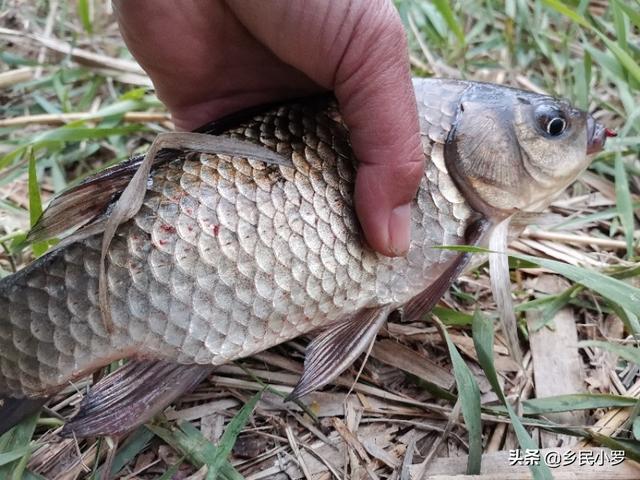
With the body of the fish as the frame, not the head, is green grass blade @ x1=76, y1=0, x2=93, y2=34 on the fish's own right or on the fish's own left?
on the fish's own left

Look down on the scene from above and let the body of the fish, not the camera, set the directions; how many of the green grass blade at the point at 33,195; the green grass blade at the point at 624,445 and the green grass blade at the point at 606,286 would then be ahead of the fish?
2

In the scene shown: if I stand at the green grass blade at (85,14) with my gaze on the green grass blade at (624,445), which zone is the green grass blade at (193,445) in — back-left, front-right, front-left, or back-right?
front-right

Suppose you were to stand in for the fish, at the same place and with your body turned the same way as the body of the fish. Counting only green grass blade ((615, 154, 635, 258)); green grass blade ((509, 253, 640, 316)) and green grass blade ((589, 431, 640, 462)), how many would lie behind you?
0

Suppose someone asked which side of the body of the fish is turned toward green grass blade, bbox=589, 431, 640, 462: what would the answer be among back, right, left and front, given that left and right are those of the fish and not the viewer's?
front

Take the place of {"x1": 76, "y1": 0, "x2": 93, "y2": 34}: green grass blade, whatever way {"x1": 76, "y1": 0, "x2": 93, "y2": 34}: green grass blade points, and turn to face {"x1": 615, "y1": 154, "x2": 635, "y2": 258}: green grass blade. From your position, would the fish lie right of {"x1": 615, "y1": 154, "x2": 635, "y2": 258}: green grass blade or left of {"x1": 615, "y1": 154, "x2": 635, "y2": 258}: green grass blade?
right

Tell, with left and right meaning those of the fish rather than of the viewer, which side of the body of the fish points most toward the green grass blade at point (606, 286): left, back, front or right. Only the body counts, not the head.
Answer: front

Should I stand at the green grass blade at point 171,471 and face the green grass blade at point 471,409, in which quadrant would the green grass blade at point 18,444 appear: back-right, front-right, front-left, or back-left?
back-left

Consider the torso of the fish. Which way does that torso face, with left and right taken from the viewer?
facing to the right of the viewer

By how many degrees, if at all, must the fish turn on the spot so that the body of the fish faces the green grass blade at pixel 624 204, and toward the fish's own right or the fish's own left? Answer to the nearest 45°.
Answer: approximately 45° to the fish's own left
